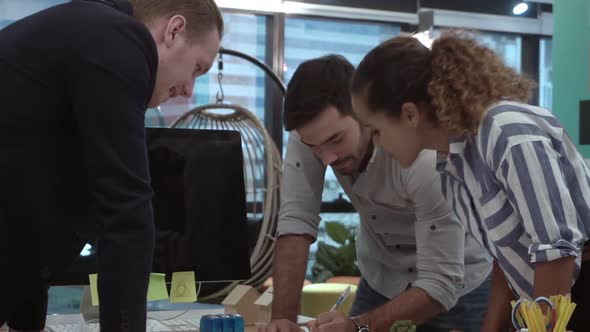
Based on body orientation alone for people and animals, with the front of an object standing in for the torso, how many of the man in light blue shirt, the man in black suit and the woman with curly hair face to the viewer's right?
1

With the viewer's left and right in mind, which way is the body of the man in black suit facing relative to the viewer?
facing to the right of the viewer

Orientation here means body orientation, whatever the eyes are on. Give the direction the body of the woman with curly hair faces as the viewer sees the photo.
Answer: to the viewer's left

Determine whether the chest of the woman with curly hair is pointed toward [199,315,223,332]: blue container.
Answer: yes

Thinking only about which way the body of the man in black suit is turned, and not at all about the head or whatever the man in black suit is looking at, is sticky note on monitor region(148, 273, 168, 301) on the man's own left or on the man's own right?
on the man's own left

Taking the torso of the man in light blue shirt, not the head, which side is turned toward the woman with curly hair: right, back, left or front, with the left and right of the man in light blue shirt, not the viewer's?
left

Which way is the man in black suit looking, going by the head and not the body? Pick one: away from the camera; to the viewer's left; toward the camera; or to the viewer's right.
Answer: to the viewer's right

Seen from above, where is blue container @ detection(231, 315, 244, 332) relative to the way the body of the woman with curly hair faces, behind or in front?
in front

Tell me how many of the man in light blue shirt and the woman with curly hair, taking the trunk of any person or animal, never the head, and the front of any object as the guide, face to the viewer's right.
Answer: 0

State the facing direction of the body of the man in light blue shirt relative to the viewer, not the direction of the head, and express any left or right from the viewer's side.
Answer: facing the viewer and to the left of the viewer
